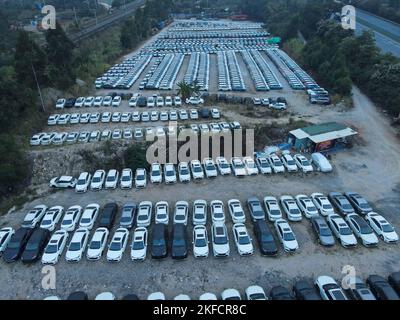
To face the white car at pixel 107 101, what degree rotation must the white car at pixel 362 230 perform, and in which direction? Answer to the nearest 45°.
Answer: approximately 135° to its right

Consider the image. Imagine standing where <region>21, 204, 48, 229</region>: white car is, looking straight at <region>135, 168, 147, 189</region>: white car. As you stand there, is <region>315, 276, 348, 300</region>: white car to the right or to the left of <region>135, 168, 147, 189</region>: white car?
right

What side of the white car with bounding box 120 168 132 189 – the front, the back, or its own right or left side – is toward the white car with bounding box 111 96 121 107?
back

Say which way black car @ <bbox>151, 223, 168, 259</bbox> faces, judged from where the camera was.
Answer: facing the viewer

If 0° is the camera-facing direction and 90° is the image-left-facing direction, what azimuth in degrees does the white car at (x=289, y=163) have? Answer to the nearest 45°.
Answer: approximately 315°

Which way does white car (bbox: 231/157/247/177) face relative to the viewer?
toward the camera

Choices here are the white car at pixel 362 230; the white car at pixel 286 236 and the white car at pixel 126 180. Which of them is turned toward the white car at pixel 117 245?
the white car at pixel 126 180

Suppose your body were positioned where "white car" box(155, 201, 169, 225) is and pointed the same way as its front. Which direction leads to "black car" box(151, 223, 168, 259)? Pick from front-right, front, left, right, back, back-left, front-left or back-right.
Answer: front

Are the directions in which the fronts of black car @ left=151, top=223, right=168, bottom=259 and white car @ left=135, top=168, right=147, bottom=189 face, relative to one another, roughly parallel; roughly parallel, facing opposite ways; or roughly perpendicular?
roughly parallel

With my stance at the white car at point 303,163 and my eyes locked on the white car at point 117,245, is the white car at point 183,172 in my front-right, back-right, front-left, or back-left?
front-right

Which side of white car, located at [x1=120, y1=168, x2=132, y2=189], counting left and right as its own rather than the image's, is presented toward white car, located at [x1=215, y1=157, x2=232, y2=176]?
left

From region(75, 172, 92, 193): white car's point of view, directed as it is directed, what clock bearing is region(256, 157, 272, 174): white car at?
region(256, 157, 272, 174): white car is roughly at 8 o'clock from region(75, 172, 92, 193): white car.

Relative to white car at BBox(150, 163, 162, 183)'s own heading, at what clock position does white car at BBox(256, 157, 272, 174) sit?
white car at BBox(256, 157, 272, 174) is roughly at 9 o'clock from white car at BBox(150, 163, 162, 183).

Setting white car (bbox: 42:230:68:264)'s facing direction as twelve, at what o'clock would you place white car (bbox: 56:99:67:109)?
white car (bbox: 56:99:67:109) is roughly at 5 o'clock from white car (bbox: 42:230:68:264).

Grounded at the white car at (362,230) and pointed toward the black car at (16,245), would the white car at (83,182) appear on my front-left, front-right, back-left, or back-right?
front-right

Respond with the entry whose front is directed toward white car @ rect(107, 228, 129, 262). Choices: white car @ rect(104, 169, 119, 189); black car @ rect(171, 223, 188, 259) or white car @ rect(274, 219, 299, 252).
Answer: white car @ rect(104, 169, 119, 189)

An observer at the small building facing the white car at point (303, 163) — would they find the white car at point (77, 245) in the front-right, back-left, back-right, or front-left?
front-right

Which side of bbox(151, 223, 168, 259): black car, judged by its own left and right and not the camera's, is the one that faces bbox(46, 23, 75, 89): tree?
back

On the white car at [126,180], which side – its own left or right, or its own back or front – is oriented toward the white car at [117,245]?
front

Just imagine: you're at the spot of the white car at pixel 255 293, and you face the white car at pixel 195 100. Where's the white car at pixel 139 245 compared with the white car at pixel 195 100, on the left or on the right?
left
